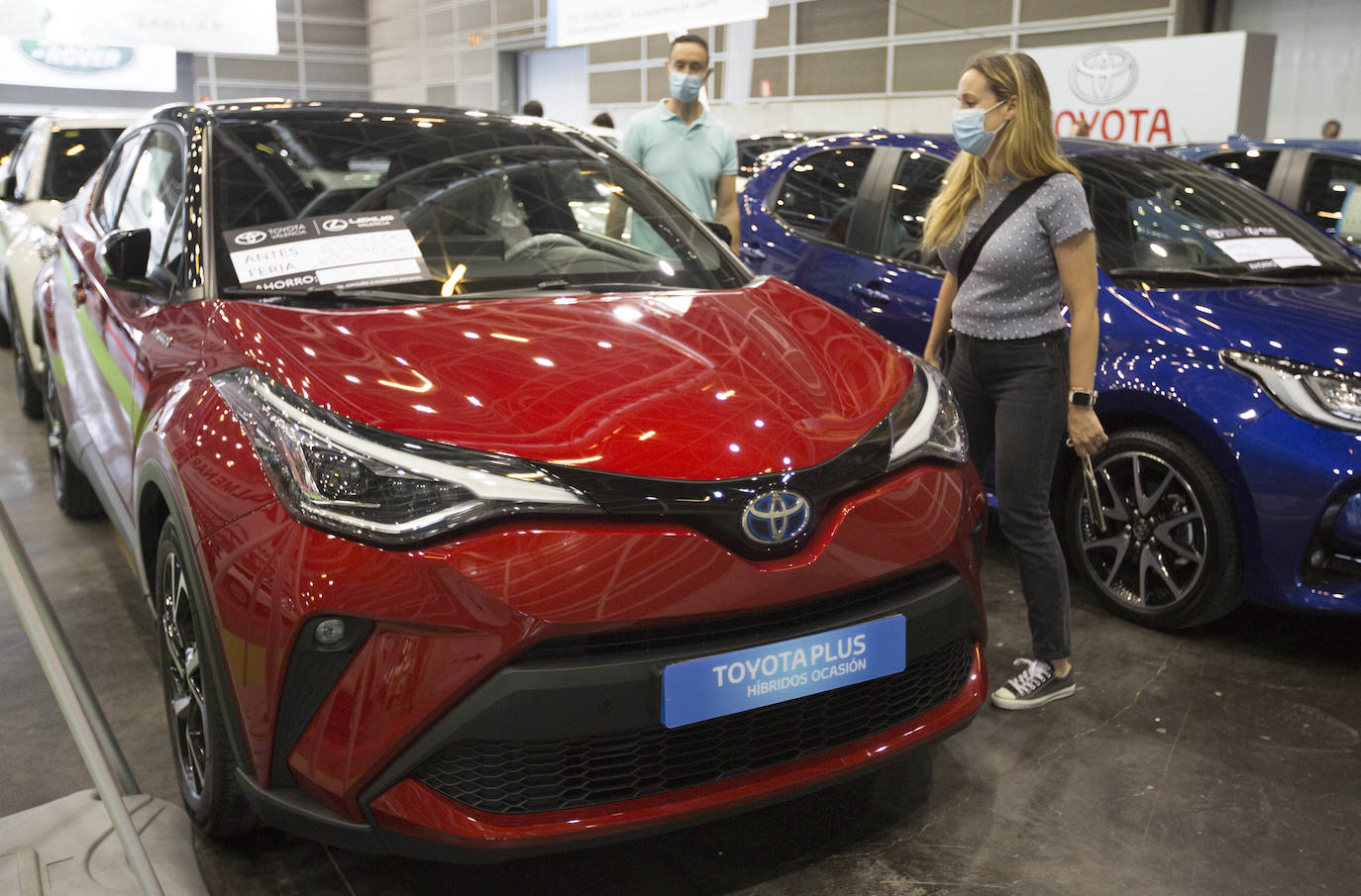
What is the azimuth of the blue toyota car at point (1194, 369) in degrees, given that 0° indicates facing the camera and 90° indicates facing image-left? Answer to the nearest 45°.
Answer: approximately 315°

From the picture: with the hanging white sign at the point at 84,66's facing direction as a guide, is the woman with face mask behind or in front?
in front

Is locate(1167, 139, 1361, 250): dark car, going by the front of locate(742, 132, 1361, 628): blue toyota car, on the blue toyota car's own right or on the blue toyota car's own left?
on the blue toyota car's own left

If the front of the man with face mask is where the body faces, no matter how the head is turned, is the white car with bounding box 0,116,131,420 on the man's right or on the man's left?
on the man's right

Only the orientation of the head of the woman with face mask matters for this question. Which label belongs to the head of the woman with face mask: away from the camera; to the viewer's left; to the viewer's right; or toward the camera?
to the viewer's left

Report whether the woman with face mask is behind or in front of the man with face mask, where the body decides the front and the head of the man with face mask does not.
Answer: in front

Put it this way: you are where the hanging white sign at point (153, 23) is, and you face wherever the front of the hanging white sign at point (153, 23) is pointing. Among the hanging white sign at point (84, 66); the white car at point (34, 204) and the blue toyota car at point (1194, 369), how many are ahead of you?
2

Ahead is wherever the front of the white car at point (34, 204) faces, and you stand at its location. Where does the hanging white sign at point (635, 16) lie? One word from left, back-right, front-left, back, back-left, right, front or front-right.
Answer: left

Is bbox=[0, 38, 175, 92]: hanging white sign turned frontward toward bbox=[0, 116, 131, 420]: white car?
yes

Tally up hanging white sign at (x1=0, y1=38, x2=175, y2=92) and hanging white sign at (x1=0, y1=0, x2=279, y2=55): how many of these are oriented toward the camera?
2

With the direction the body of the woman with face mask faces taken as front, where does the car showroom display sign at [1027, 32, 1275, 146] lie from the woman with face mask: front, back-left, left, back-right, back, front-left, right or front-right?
back-right

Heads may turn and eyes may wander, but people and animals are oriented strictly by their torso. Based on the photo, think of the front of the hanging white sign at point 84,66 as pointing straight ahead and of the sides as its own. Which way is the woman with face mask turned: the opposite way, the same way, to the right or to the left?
to the right
